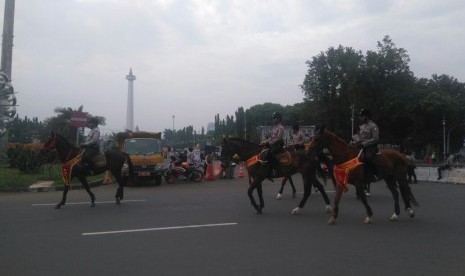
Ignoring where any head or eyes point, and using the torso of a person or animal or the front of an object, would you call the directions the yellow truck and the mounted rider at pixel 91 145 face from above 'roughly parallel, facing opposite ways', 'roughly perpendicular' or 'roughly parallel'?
roughly perpendicular

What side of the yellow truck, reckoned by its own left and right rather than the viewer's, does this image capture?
front

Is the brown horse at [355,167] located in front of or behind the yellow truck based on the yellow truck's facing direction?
in front

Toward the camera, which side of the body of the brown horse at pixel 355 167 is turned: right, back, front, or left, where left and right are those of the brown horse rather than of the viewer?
left

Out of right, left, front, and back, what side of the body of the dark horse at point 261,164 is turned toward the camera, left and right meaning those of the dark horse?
left

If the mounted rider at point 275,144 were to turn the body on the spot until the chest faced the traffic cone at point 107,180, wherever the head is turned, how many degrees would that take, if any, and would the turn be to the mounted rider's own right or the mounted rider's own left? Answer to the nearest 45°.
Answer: approximately 45° to the mounted rider's own right

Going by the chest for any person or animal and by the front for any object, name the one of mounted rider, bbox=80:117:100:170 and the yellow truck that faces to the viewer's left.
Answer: the mounted rider

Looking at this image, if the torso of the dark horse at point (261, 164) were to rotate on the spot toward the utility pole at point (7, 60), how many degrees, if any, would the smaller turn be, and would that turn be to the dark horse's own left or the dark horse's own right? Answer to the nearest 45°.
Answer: approximately 45° to the dark horse's own right

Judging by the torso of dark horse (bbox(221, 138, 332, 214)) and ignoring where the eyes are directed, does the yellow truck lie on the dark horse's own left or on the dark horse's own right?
on the dark horse's own right

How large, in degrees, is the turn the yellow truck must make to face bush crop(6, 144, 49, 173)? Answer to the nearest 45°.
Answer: approximately 135° to its right

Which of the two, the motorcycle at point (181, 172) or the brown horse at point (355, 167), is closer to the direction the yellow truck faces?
the brown horse

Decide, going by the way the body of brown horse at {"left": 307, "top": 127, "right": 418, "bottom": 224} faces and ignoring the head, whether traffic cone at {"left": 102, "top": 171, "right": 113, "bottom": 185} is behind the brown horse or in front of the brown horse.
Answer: in front

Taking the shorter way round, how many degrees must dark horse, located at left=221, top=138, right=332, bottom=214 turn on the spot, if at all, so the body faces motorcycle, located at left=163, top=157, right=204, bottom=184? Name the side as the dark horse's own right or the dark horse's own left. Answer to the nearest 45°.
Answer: approximately 45° to the dark horse's own right

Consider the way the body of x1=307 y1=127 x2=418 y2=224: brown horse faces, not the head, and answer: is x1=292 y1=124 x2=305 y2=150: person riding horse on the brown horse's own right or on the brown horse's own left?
on the brown horse's own right

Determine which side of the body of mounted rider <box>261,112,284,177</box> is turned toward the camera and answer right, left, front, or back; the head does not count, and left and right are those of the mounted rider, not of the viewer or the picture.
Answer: left

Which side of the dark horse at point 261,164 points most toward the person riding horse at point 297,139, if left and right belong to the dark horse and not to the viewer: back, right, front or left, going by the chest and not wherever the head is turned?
right

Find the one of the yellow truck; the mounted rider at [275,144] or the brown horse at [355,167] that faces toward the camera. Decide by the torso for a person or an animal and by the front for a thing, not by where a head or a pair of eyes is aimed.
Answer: the yellow truck

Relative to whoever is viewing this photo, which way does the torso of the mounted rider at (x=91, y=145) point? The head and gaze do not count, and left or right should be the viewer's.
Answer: facing to the left of the viewer

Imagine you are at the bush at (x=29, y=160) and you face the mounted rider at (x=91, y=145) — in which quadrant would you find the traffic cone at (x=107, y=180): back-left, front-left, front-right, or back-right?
front-left
